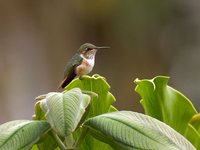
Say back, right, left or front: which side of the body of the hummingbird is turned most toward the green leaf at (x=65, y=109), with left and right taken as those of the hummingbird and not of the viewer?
right

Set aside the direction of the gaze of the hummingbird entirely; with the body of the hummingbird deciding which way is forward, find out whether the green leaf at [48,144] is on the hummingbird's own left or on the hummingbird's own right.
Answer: on the hummingbird's own right

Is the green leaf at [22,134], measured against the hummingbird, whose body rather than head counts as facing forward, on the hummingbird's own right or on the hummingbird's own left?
on the hummingbird's own right

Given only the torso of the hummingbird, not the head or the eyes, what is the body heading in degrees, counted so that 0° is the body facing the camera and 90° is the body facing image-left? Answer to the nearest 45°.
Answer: approximately 270°
